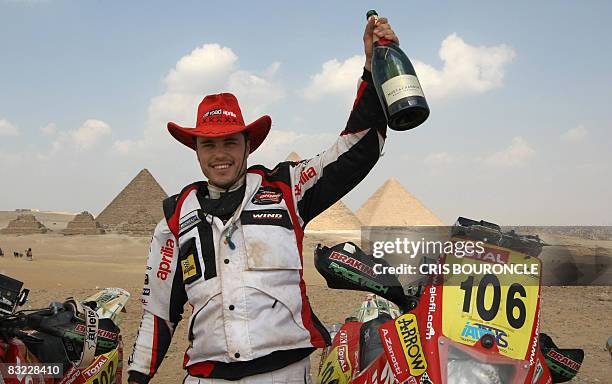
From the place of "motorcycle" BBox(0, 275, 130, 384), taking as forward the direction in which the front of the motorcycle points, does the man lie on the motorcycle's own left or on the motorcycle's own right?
on the motorcycle's own left

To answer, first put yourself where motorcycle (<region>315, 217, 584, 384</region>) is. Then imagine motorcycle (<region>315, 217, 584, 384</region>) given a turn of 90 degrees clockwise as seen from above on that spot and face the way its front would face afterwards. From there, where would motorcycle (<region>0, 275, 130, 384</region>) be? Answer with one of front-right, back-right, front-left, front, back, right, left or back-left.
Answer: front-right

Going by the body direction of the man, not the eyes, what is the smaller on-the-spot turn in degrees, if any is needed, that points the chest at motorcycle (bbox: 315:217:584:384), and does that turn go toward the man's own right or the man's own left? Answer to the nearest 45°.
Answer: approximately 45° to the man's own left

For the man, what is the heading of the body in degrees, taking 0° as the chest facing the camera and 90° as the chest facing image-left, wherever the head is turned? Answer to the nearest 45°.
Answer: approximately 0°

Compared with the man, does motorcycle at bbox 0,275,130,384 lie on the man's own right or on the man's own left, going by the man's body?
on the man's own right

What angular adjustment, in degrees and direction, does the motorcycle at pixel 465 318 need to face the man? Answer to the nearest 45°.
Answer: approximately 135° to its right
